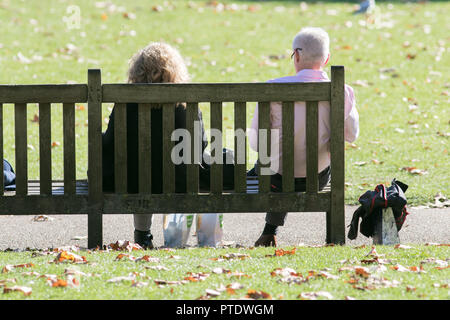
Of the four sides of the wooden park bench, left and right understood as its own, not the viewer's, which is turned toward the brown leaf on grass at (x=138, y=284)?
back

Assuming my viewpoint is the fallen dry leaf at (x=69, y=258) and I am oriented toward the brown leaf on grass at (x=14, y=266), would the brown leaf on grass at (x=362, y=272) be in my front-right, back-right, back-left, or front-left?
back-left

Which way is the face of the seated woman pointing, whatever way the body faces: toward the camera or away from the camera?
away from the camera

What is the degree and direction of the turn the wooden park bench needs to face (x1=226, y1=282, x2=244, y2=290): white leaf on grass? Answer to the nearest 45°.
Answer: approximately 180°

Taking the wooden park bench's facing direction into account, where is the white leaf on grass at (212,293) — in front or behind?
behind

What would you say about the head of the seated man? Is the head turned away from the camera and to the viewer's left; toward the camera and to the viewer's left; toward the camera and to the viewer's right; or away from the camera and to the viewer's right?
away from the camera and to the viewer's left

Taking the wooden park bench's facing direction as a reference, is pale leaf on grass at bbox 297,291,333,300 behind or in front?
behind

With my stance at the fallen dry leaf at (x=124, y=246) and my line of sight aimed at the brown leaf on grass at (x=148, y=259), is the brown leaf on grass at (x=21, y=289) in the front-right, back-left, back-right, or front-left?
front-right

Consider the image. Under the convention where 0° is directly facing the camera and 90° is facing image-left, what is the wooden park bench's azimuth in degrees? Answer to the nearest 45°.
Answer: approximately 180°

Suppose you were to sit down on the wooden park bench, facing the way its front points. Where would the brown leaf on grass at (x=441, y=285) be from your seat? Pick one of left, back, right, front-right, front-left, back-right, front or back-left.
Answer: back-right
